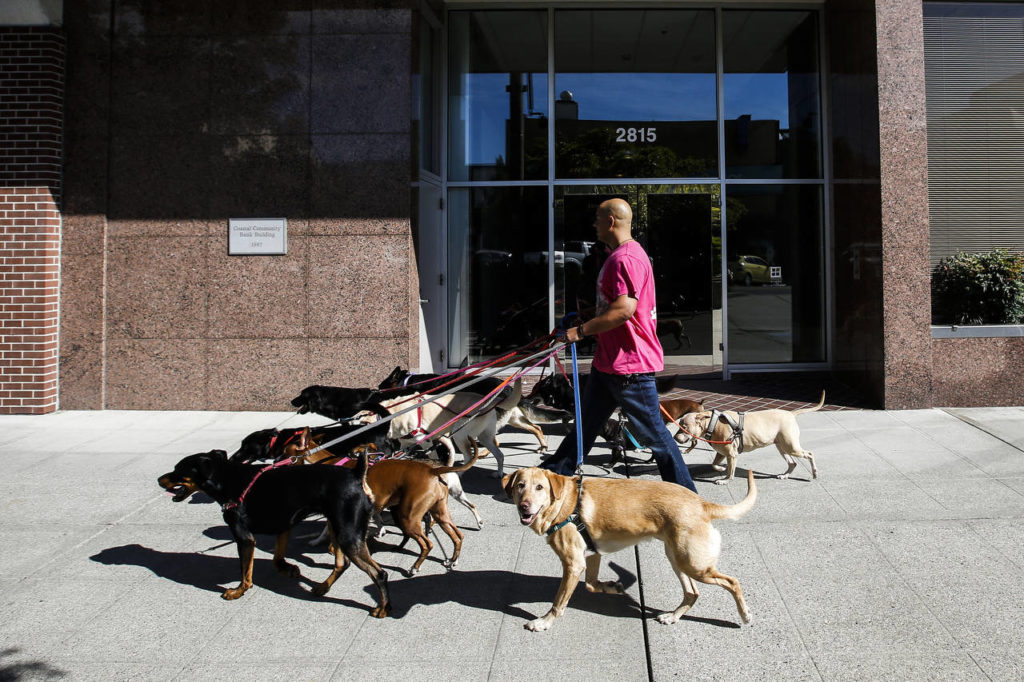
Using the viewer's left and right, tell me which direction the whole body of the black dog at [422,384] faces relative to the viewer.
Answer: facing to the left of the viewer

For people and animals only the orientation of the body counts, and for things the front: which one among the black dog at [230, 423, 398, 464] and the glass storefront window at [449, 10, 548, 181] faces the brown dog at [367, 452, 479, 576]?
the glass storefront window

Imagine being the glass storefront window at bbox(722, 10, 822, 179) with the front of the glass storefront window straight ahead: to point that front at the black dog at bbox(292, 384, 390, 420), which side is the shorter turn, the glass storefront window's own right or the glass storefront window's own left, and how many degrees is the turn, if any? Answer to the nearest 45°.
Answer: approximately 45° to the glass storefront window's own right

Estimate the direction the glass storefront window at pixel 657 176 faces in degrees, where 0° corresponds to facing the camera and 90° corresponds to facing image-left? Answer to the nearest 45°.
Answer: approximately 0°

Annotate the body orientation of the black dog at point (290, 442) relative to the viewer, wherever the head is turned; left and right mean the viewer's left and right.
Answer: facing to the left of the viewer

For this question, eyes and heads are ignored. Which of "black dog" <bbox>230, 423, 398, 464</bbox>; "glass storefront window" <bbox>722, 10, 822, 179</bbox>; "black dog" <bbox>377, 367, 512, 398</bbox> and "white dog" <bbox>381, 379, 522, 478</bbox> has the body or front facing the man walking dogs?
the glass storefront window

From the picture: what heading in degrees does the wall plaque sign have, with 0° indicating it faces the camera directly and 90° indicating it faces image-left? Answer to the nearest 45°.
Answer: approximately 0°

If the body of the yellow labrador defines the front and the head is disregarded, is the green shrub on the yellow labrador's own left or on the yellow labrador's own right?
on the yellow labrador's own right

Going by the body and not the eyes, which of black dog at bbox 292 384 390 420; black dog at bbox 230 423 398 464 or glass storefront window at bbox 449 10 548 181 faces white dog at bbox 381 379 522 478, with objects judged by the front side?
the glass storefront window

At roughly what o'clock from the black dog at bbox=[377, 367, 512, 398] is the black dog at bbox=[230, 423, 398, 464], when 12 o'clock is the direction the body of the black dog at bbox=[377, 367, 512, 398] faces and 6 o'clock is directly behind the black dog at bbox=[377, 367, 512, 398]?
the black dog at bbox=[230, 423, 398, 464] is roughly at 10 o'clock from the black dog at bbox=[377, 367, 512, 398].

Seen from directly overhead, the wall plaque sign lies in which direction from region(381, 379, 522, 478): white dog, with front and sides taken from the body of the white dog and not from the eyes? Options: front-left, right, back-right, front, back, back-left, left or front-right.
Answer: front-right

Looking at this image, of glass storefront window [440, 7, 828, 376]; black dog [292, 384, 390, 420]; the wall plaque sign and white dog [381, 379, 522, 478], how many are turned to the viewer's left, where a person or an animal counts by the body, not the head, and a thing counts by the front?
2

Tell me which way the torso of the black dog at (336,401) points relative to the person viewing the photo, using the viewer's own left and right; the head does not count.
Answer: facing to the left of the viewer

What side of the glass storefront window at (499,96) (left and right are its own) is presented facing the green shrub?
left

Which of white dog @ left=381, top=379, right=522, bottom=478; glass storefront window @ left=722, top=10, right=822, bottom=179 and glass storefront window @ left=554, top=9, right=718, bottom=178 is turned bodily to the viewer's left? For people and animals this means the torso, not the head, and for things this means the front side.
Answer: the white dog

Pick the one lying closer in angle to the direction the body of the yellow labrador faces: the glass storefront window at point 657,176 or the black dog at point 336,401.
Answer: the black dog

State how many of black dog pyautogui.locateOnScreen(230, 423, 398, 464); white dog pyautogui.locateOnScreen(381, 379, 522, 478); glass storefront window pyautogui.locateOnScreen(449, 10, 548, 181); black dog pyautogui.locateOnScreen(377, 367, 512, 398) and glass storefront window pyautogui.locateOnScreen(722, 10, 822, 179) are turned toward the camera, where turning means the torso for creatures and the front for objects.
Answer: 2

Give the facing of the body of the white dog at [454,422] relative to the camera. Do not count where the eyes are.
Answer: to the viewer's left

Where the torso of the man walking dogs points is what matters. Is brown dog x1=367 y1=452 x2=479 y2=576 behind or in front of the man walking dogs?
in front

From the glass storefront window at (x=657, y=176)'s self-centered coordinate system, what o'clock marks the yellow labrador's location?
The yellow labrador is roughly at 12 o'clock from the glass storefront window.
